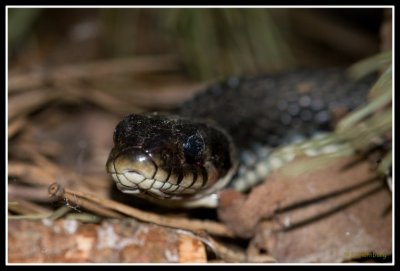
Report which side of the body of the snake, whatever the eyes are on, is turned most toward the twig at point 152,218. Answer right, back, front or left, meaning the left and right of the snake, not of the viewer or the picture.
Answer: front

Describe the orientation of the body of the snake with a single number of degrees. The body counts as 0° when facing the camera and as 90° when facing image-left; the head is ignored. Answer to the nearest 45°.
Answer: approximately 45°

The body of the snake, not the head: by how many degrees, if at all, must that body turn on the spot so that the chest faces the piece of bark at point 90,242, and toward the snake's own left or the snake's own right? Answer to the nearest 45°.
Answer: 0° — it already faces it
